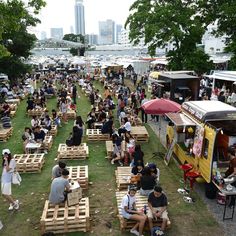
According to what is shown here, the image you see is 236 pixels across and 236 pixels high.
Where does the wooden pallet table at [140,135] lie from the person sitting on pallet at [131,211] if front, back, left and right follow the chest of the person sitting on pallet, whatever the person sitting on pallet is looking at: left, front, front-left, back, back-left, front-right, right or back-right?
back-left

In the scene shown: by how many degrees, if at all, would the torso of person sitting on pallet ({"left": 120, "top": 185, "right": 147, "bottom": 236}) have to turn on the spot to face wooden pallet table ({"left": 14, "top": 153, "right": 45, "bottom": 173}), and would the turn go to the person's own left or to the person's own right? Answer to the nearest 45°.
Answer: approximately 180°

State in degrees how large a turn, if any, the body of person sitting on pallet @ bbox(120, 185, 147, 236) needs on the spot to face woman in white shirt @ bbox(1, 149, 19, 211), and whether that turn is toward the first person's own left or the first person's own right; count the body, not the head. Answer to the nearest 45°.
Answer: approximately 135° to the first person's own right

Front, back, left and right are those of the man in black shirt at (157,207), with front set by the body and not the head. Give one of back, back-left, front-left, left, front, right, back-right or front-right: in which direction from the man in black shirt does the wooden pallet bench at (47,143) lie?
back-right

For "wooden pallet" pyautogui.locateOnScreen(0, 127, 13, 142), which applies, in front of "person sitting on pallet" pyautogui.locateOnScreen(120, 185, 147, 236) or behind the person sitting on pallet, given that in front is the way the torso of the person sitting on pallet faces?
behind

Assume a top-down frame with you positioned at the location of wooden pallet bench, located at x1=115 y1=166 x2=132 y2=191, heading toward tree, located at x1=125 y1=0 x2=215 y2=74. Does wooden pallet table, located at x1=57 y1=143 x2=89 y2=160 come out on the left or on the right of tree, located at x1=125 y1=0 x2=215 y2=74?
left

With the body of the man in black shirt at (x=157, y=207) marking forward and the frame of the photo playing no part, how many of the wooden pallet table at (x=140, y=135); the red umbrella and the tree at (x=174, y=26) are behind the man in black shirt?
3

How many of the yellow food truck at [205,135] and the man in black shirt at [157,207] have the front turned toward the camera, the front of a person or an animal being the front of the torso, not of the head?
1

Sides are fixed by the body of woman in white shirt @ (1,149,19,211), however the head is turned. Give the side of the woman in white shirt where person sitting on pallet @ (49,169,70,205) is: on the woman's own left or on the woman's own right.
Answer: on the woman's own left

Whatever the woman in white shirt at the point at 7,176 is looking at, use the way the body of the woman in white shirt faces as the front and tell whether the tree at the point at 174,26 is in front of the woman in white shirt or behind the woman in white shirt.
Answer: behind
